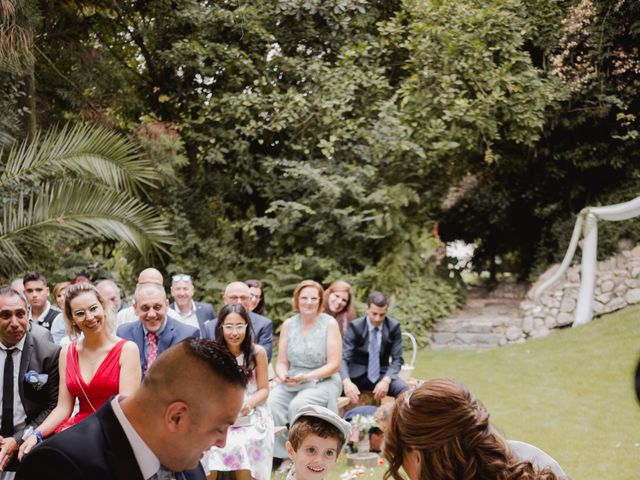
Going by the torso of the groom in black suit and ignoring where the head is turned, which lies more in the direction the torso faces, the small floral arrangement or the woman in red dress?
the small floral arrangement

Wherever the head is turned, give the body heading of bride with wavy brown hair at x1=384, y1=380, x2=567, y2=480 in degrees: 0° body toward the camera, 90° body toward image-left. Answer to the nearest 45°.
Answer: approximately 90°

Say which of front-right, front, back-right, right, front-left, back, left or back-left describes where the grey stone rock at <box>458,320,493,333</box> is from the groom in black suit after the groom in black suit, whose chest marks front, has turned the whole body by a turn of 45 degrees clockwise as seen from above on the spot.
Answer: left

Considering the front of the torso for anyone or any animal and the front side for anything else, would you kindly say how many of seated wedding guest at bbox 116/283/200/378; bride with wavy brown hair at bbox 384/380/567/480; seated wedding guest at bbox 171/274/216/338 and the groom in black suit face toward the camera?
2

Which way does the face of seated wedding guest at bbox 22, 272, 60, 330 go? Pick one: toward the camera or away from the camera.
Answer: toward the camera

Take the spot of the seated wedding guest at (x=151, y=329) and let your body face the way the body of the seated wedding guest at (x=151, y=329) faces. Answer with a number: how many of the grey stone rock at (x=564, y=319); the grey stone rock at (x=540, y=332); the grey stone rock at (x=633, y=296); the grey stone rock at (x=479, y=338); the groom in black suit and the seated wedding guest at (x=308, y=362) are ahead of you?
1

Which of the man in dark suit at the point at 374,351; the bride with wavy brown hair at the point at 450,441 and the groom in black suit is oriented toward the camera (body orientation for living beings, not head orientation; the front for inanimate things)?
the man in dark suit

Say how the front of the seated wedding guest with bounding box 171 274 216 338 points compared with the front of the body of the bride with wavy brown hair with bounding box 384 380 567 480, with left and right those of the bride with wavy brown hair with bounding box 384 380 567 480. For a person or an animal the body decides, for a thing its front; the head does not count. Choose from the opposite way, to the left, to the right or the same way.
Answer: to the left

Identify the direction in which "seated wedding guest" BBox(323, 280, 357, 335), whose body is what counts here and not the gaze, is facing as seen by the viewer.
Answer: toward the camera

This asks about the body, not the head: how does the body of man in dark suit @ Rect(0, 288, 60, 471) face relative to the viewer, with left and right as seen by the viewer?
facing the viewer

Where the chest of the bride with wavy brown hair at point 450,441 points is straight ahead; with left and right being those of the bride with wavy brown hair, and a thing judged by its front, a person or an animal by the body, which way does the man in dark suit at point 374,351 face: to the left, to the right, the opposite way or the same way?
to the left

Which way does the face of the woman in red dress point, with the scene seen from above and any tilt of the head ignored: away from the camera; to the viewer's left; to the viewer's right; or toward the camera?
toward the camera

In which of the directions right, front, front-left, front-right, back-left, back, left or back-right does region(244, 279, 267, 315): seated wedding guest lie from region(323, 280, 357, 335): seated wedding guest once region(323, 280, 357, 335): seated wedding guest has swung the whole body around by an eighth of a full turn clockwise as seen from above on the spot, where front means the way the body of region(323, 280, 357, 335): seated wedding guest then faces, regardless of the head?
front-right

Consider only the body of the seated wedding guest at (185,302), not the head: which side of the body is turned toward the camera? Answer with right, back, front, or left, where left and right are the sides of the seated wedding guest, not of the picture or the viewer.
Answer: front

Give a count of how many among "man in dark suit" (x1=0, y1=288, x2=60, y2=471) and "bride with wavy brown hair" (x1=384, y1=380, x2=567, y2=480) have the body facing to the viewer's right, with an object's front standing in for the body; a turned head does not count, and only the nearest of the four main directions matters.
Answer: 0

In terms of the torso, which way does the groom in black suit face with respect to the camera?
to the viewer's right
